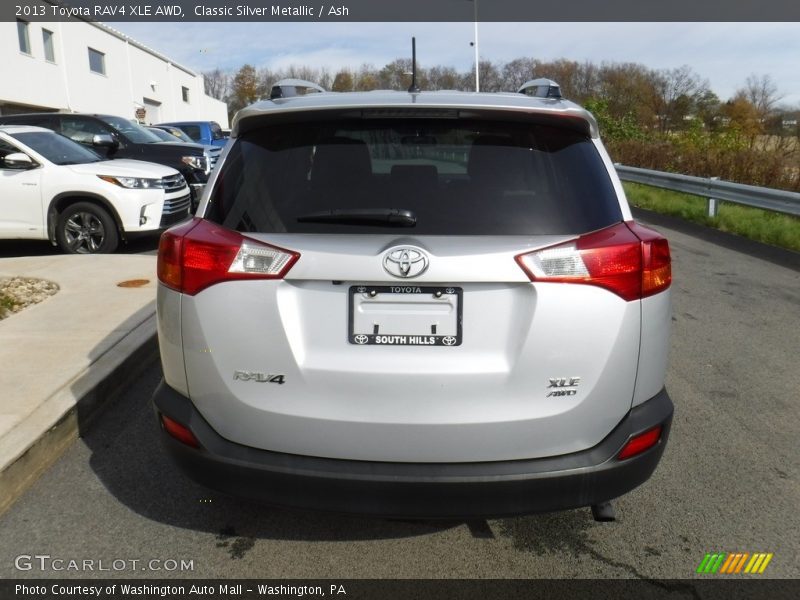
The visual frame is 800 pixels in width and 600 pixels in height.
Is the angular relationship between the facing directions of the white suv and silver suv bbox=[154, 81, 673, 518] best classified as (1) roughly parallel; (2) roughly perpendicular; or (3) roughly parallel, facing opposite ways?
roughly perpendicular

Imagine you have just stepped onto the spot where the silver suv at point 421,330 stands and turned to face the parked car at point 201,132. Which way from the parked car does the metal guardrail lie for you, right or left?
right

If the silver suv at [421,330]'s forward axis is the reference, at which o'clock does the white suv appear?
The white suv is roughly at 11 o'clock from the silver suv.

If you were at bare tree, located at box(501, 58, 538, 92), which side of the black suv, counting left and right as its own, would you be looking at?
left

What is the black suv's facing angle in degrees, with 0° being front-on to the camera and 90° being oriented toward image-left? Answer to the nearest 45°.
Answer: approximately 315°

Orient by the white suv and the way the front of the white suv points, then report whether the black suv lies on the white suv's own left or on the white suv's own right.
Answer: on the white suv's own left

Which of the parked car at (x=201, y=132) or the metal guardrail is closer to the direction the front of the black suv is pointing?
the metal guardrail

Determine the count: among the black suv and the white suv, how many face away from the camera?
0

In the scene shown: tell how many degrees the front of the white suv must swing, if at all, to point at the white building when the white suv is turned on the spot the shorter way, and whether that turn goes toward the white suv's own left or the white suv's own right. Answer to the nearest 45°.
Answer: approximately 135° to the white suv's own left

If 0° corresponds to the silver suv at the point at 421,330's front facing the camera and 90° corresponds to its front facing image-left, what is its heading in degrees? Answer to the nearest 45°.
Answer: approximately 180°
